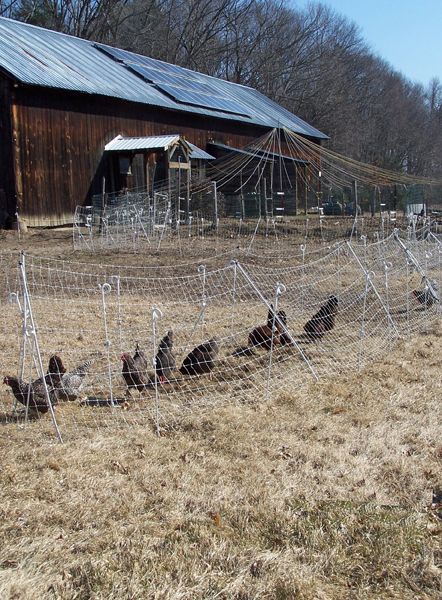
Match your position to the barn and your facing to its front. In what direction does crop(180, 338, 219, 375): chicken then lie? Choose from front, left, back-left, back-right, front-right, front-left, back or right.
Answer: front-right

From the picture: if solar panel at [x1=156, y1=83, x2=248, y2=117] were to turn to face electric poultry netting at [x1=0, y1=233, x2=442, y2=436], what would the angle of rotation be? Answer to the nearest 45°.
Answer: approximately 45° to its right

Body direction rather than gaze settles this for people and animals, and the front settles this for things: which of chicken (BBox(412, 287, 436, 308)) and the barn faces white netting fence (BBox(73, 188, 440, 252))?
the barn

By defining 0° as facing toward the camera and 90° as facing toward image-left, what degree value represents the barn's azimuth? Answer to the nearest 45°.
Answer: approximately 315°

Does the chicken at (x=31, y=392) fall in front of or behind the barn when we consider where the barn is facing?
in front

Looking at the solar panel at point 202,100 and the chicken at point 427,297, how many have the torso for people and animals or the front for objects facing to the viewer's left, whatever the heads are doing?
0

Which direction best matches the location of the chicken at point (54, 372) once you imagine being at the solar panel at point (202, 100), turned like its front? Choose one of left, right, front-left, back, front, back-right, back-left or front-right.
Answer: front-right
